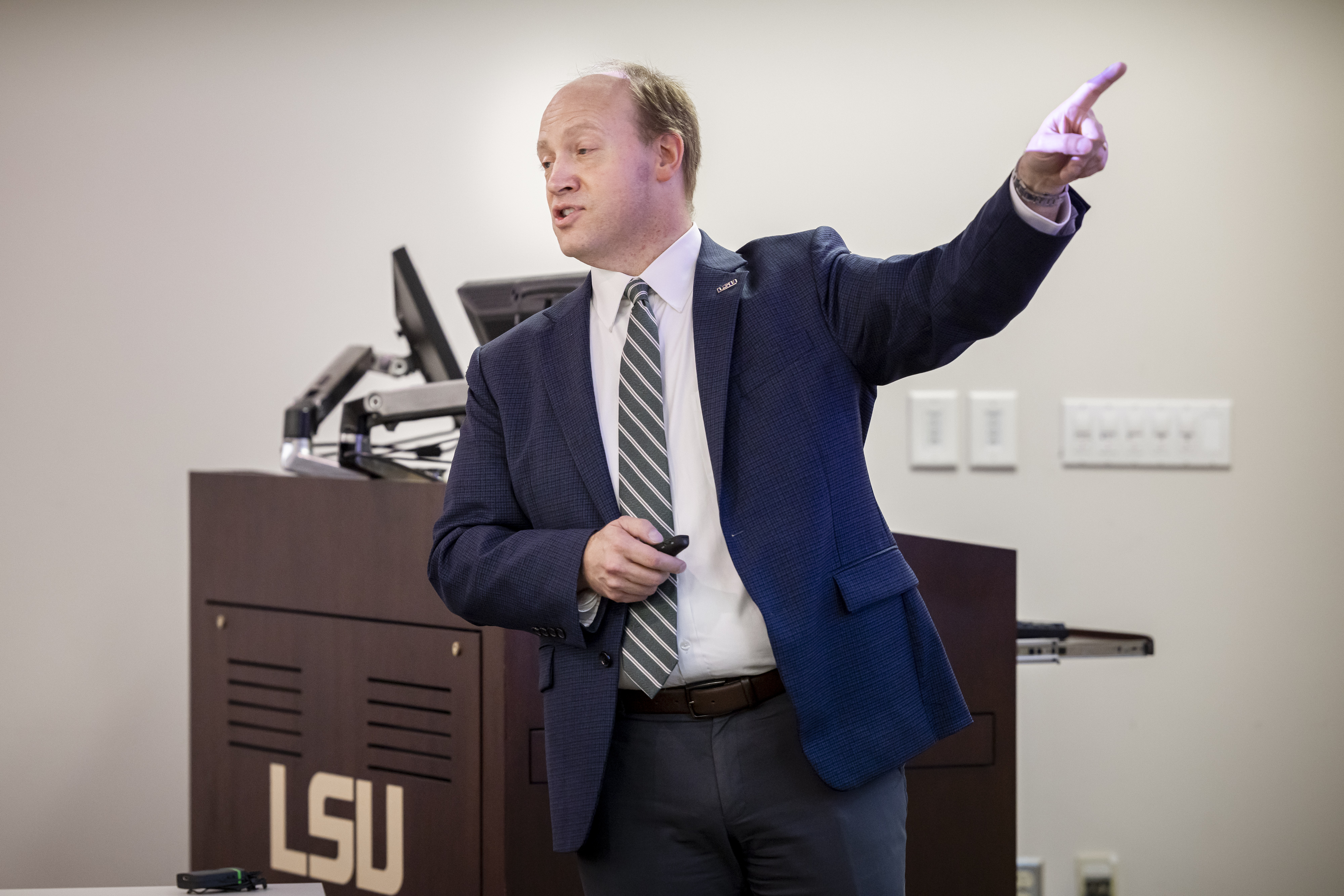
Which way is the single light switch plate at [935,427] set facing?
toward the camera

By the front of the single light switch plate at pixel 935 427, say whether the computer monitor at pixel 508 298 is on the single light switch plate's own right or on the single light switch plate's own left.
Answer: on the single light switch plate's own right

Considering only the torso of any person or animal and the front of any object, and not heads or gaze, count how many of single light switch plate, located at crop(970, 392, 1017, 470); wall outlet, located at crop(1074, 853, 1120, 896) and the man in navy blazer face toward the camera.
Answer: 3

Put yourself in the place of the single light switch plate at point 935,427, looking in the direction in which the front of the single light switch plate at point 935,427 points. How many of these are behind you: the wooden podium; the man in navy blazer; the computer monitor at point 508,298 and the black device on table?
0

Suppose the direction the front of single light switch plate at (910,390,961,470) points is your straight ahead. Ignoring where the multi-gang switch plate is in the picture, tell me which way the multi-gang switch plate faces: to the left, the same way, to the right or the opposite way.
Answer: the same way

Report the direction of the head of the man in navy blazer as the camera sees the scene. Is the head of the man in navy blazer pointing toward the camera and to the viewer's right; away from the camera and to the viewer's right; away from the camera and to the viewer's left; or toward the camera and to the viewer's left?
toward the camera and to the viewer's left

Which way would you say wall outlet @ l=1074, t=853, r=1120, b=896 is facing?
toward the camera

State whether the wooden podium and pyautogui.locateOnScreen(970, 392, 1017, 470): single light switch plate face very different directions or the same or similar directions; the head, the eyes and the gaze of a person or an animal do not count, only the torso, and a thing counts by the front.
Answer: same or similar directions

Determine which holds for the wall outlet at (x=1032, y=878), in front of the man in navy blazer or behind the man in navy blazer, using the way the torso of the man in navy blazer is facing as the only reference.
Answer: behind

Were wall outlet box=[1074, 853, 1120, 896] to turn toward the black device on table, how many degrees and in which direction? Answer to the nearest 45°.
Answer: approximately 45° to its right

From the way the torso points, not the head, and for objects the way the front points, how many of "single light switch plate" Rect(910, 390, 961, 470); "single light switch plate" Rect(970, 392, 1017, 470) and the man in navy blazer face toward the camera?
3

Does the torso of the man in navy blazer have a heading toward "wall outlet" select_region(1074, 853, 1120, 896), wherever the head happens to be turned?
no

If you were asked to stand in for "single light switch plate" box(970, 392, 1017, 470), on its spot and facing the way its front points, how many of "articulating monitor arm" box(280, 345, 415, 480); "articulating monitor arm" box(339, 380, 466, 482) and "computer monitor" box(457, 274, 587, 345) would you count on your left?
0

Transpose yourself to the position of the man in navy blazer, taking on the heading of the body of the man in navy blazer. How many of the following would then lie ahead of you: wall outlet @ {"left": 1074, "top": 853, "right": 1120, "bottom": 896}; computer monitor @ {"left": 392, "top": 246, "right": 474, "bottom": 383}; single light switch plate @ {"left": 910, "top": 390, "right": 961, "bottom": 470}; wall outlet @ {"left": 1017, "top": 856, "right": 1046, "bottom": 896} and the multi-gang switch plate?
0

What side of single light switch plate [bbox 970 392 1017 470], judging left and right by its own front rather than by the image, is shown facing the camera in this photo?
front

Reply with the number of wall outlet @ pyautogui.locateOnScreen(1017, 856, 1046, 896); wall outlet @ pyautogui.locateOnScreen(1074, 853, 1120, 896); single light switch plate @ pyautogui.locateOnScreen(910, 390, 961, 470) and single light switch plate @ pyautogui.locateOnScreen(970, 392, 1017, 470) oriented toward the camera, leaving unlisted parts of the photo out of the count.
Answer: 4

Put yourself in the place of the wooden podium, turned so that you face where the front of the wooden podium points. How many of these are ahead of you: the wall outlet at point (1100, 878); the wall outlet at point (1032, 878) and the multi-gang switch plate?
0

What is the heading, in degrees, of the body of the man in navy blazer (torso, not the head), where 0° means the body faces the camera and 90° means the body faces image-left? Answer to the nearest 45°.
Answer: approximately 0°
